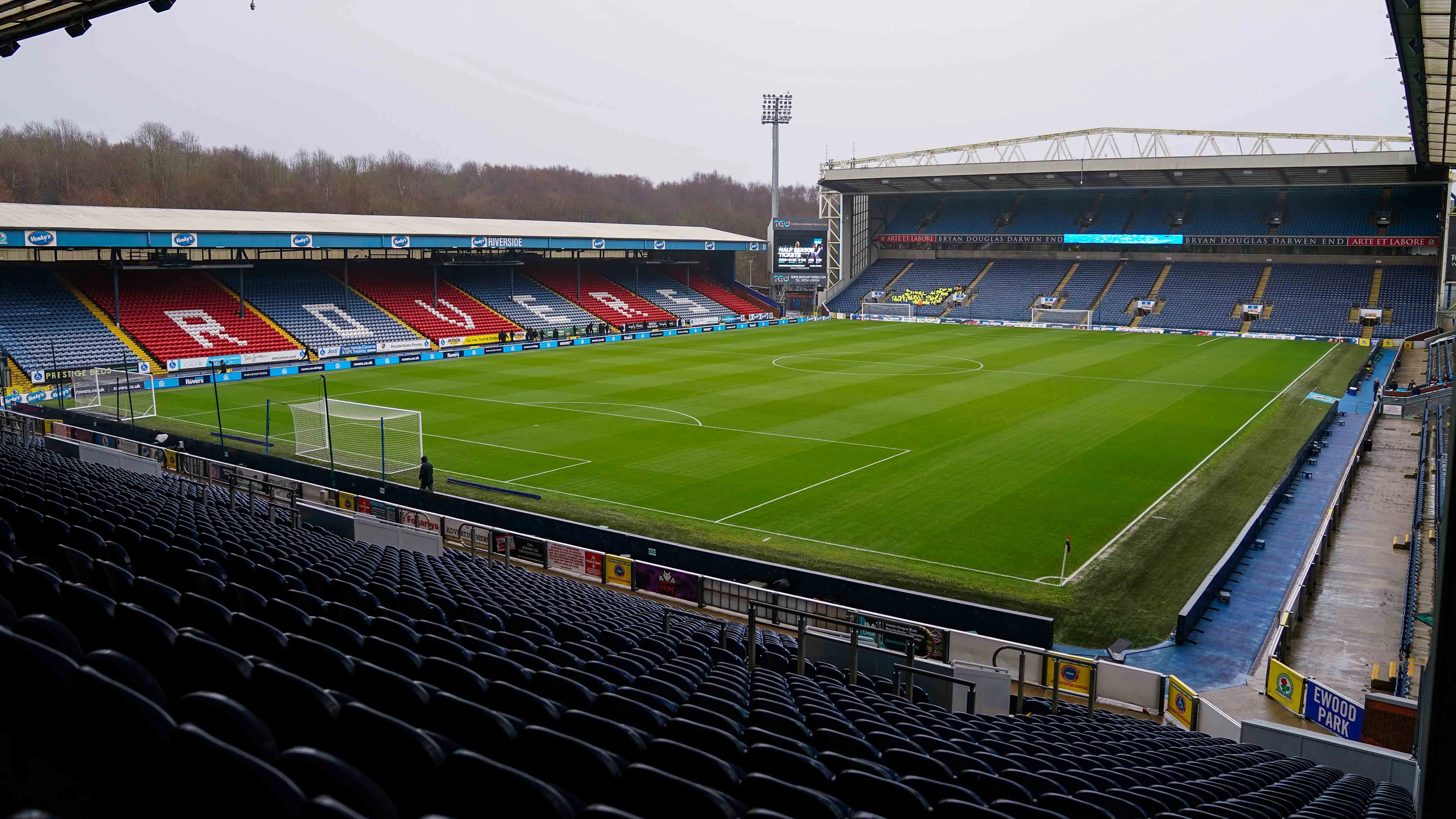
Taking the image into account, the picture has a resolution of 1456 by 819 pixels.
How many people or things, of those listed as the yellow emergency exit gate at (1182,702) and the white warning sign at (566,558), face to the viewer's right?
0

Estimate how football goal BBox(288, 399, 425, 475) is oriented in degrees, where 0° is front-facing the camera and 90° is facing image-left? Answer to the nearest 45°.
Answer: approximately 225°

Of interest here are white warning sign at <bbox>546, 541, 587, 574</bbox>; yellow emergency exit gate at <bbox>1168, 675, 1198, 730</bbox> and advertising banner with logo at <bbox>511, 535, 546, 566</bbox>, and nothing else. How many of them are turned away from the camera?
0

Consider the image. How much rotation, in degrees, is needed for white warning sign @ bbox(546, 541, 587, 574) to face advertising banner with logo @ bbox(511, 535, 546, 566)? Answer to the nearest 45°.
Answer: approximately 90° to its right

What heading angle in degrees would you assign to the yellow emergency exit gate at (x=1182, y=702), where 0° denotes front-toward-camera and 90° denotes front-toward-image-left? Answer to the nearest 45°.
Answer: approximately 45°

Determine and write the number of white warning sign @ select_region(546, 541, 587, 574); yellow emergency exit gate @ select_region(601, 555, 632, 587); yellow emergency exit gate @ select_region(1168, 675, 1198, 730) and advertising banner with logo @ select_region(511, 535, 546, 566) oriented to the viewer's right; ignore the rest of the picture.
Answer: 0

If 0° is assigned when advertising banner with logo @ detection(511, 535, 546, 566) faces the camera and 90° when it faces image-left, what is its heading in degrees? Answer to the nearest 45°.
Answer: approximately 45°

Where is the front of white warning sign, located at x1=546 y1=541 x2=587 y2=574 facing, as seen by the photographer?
facing the viewer and to the left of the viewer

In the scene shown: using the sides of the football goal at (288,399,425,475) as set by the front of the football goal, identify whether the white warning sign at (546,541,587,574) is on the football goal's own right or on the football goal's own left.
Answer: on the football goal's own right

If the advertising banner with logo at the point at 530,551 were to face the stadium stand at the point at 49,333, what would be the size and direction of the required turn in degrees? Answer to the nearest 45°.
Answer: approximately 90° to its right

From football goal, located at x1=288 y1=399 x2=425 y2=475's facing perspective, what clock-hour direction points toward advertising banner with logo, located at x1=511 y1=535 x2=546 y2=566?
The advertising banner with logo is roughly at 4 o'clock from the football goal.

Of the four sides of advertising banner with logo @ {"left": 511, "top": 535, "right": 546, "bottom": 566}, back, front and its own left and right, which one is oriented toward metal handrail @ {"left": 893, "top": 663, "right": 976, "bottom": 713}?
left
